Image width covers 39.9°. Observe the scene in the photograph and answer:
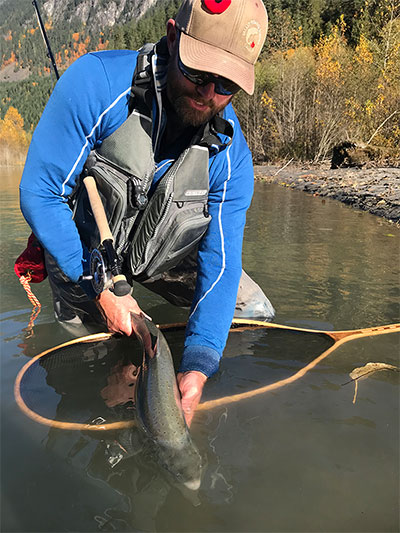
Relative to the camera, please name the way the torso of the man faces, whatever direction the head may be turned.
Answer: toward the camera

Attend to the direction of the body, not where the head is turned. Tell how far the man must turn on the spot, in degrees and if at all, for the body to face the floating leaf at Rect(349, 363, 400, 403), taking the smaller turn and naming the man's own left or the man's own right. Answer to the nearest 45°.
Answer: approximately 45° to the man's own left
